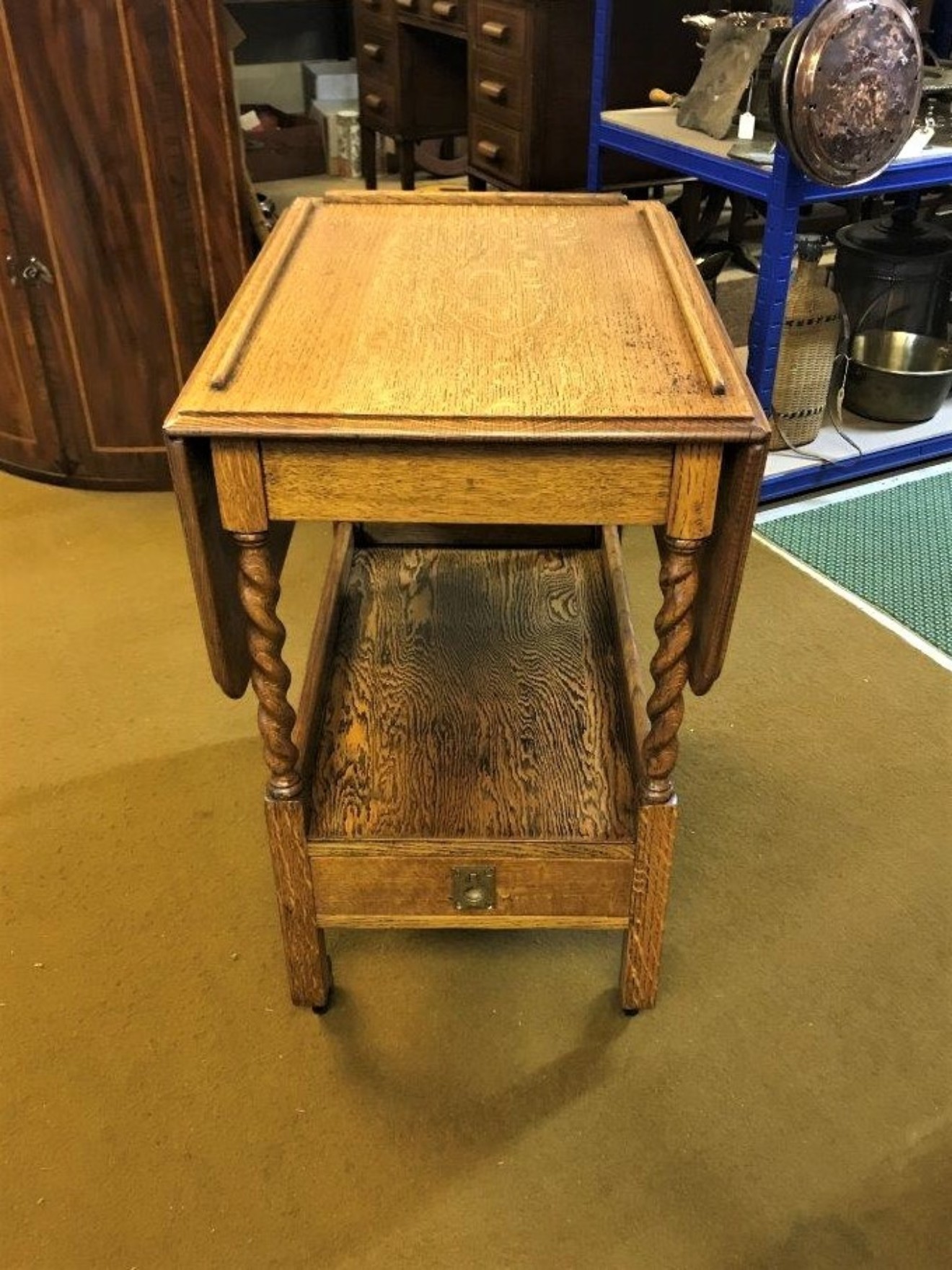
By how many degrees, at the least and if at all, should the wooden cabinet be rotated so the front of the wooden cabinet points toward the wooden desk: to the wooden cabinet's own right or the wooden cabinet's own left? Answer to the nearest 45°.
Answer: approximately 135° to the wooden cabinet's own left

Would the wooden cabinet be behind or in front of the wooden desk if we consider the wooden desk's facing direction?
in front

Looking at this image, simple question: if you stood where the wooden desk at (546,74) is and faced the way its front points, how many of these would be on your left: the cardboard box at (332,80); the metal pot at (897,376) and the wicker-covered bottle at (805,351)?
2

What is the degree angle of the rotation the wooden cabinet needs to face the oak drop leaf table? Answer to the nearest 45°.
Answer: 0° — it already faces it

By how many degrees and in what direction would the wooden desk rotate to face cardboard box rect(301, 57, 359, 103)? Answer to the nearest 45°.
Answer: approximately 90° to its right

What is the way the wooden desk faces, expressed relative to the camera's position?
facing the viewer and to the left of the viewer

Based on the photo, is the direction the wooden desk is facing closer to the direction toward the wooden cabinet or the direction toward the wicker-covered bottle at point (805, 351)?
the wooden cabinet

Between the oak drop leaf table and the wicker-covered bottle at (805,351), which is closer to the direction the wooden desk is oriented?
the oak drop leaf table

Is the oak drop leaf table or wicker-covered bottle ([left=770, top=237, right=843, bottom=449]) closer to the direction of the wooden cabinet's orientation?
the oak drop leaf table

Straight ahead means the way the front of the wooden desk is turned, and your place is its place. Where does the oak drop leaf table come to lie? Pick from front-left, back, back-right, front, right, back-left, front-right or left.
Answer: front-left

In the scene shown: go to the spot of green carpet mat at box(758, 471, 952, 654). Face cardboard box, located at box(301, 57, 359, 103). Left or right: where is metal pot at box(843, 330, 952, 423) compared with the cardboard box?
right

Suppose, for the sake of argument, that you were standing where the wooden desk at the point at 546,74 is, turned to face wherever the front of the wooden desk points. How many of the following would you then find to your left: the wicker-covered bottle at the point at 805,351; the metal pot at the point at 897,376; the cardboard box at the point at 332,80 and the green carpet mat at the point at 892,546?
3

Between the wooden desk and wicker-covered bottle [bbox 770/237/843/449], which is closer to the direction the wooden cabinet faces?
the wicker-covered bottle

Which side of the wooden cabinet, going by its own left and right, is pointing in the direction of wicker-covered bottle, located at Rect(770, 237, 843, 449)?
left

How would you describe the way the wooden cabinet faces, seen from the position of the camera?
facing the viewer

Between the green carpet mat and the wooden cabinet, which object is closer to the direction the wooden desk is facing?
the wooden cabinet

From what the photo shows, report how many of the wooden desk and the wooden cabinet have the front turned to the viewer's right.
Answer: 0

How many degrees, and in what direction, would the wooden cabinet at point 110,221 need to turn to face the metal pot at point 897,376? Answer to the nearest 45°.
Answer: approximately 90° to its left

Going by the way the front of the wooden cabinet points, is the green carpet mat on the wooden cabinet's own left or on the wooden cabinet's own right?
on the wooden cabinet's own left
